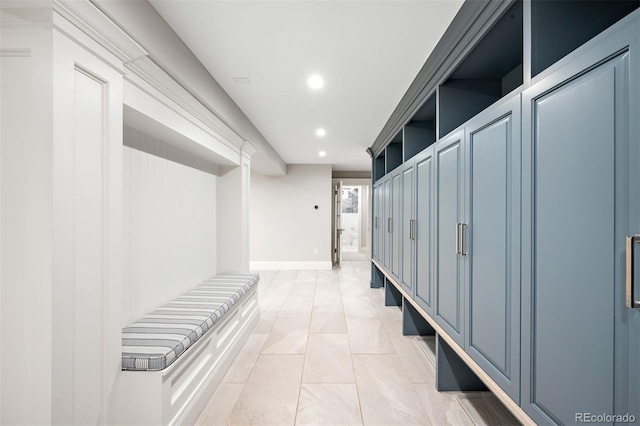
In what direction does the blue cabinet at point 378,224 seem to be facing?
to the viewer's left

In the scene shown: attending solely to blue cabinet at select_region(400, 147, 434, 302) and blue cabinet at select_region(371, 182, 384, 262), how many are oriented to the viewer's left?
2

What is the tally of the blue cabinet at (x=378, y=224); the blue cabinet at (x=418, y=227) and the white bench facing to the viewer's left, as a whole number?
2

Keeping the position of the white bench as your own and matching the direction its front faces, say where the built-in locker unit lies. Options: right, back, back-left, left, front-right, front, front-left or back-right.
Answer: front

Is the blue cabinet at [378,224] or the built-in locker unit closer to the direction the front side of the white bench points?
the built-in locker unit

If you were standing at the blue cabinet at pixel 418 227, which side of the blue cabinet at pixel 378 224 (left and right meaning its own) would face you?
left

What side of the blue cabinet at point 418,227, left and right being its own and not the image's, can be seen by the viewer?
left

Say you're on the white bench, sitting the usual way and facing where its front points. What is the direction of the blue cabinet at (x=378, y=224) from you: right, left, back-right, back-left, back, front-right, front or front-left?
left

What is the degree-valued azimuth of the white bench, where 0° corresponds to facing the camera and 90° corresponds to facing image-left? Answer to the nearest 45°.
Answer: approximately 315°

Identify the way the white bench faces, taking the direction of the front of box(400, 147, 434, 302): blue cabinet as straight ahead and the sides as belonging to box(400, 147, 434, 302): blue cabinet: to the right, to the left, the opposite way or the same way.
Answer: the opposite way
